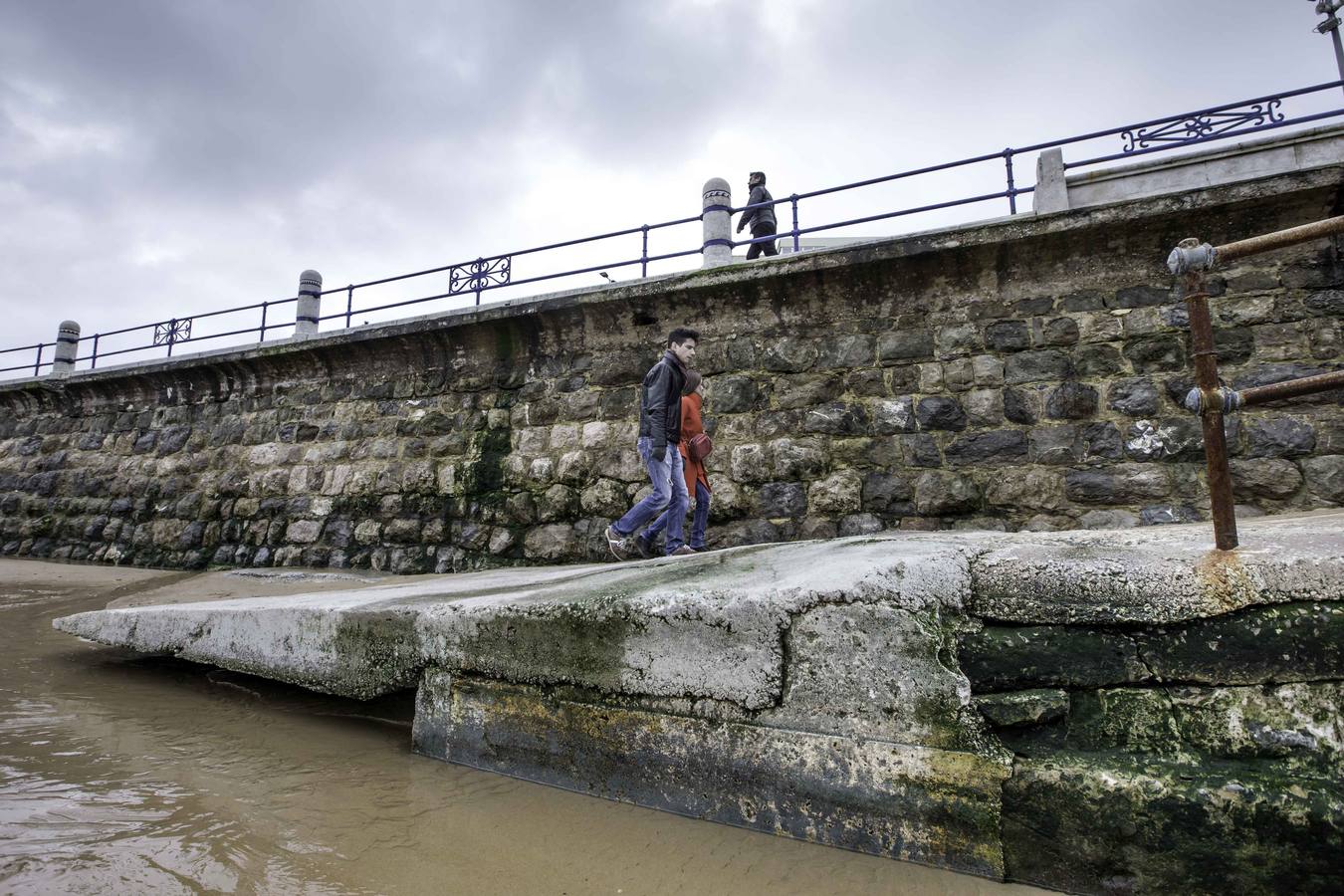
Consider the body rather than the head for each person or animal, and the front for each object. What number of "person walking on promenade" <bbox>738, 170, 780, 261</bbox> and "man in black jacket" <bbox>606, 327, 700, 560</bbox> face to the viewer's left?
1

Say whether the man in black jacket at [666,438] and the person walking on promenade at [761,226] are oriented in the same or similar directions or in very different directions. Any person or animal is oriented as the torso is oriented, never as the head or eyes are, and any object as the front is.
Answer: very different directions

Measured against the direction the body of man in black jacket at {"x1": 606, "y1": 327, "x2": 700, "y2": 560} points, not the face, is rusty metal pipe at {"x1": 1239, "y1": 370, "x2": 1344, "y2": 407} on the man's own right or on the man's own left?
on the man's own right
